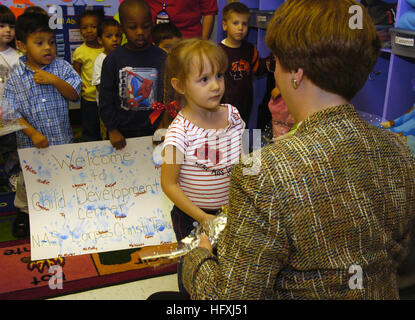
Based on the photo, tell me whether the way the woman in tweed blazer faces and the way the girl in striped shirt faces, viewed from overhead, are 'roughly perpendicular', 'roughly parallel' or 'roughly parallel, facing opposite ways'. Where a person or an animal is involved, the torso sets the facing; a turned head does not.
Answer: roughly parallel, facing opposite ways

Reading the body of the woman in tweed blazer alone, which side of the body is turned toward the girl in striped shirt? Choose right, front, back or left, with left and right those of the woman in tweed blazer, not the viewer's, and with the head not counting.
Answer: front

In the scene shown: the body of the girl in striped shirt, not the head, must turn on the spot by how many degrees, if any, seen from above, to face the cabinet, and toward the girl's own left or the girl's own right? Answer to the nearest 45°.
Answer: approximately 90° to the girl's own left

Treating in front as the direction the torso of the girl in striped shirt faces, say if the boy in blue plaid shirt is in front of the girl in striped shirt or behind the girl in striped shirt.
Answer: behind

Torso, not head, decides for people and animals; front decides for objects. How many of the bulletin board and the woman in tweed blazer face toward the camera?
1

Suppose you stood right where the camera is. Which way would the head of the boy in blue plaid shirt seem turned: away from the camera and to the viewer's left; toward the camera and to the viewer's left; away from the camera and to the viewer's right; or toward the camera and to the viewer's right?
toward the camera and to the viewer's right

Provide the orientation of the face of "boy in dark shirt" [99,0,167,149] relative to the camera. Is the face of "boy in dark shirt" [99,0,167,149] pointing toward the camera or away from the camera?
toward the camera

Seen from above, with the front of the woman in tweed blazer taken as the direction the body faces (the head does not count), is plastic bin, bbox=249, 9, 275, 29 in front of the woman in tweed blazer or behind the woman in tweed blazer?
in front

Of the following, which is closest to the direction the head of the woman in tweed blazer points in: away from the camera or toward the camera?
away from the camera

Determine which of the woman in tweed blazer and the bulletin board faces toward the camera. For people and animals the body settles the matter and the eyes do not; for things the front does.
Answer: the bulletin board

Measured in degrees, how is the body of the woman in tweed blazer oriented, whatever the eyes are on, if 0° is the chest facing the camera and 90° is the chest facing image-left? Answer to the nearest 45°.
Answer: approximately 135°

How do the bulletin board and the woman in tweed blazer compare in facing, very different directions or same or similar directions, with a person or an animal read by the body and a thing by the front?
very different directions

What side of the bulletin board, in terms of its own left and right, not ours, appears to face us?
front

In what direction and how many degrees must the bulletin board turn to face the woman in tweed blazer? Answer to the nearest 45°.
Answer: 0° — it already faces them

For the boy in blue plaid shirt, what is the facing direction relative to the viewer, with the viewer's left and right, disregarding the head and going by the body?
facing the viewer and to the right of the viewer
